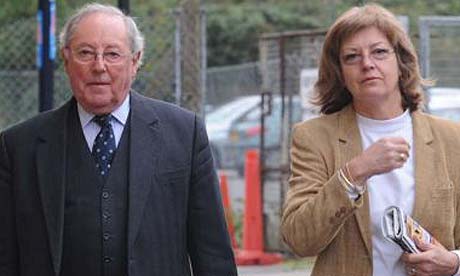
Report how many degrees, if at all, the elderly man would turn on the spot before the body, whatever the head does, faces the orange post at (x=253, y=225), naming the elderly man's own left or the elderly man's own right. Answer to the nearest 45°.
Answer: approximately 180°

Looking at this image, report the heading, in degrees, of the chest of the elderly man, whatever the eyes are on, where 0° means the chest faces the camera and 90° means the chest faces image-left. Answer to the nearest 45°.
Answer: approximately 0°

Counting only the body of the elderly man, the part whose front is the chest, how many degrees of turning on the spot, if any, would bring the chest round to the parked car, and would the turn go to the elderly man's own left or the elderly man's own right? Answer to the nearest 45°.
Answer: approximately 180°
